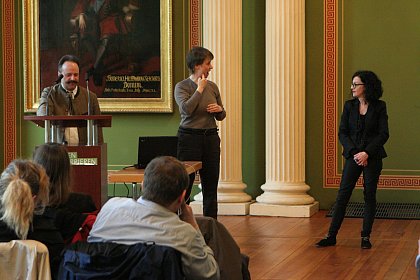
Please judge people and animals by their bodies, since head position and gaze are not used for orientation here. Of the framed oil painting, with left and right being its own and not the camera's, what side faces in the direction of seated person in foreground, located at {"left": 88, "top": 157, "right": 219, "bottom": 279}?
front

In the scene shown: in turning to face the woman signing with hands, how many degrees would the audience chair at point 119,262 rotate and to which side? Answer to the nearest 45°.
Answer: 0° — it already faces them

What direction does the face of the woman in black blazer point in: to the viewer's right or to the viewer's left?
to the viewer's left

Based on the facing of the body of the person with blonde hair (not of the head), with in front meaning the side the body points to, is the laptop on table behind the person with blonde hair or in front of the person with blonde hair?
in front

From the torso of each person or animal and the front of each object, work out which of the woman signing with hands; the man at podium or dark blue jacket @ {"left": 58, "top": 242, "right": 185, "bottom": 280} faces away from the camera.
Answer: the dark blue jacket

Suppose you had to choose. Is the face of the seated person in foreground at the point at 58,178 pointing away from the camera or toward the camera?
away from the camera

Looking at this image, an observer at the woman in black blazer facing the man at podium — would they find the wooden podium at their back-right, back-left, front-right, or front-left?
front-left

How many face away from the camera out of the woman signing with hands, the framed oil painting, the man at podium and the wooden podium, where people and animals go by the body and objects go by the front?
0

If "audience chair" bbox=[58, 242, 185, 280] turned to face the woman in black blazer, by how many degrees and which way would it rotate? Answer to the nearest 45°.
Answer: approximately 45° to its right

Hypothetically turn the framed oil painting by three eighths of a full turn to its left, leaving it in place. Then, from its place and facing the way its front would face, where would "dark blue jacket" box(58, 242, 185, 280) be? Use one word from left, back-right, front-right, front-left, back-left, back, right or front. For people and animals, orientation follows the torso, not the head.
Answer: back-right

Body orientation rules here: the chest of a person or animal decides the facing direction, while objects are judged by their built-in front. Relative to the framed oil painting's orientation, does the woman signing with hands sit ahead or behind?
ahead

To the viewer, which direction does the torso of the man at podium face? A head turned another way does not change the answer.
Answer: toward the camera

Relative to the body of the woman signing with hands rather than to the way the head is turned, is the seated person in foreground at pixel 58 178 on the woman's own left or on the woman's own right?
on the woman's own right

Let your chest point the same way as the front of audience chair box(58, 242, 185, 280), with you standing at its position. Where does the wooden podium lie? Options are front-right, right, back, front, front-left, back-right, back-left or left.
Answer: front

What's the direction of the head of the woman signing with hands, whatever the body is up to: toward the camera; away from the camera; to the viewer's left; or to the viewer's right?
to the viewer's right

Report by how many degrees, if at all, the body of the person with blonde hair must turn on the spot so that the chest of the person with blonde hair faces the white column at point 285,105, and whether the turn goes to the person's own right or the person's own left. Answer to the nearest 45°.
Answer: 0° — they already face it

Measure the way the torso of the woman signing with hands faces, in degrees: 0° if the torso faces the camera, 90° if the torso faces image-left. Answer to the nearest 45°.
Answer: approximately 315°

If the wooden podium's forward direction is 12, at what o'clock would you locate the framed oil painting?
The framed oil painting is roughly at 6 o'clock from the wooden podium.

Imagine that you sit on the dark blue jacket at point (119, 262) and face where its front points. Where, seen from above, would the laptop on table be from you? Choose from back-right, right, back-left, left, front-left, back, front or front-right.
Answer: front

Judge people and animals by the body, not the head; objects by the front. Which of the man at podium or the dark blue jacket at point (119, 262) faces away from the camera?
the dark blue jacket

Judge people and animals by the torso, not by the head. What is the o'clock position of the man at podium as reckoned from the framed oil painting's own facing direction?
The man at podium is roughly at 12 o'clock from the framed oil painting.

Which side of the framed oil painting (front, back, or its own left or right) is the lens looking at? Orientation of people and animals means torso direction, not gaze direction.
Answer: front
